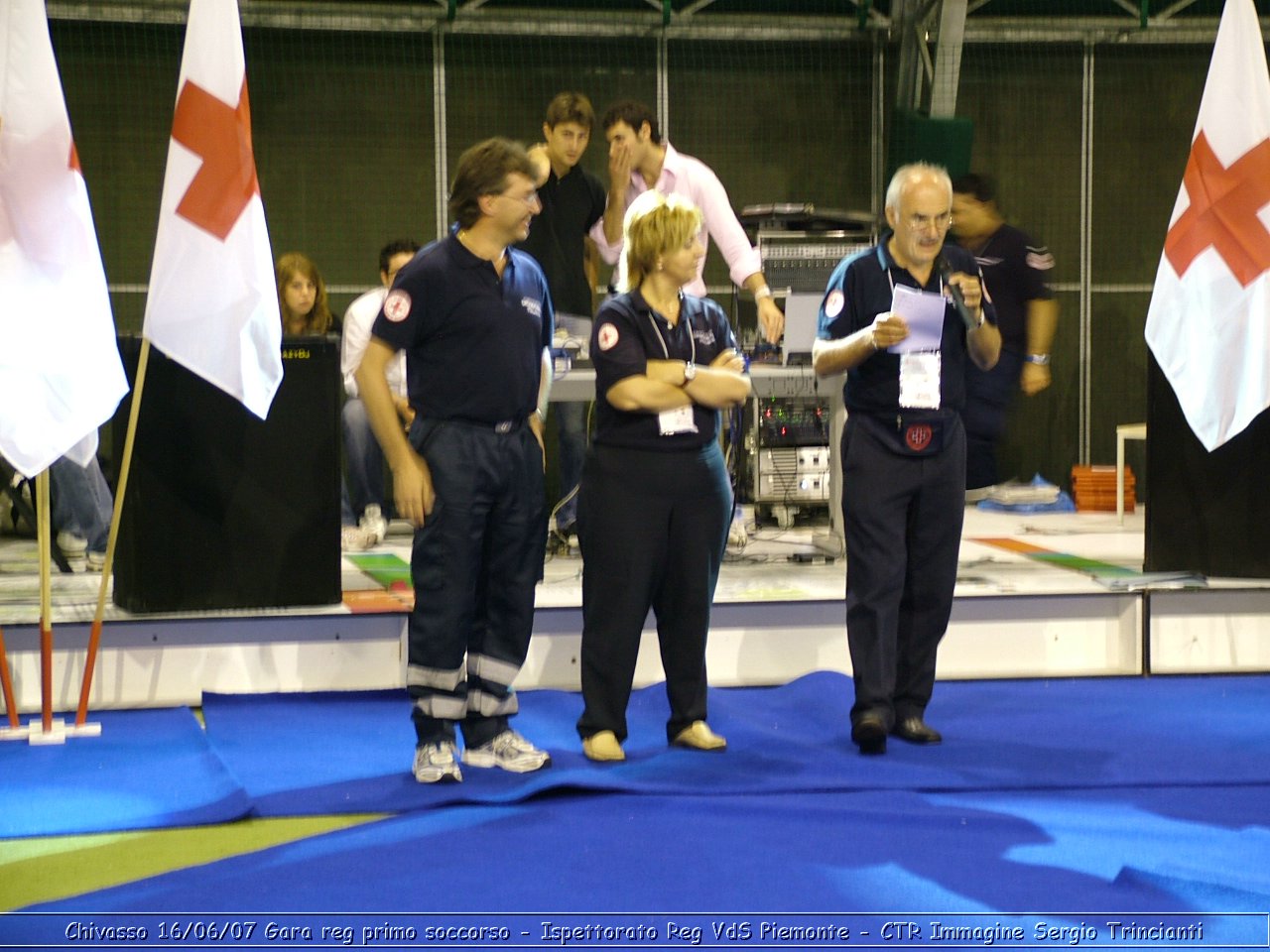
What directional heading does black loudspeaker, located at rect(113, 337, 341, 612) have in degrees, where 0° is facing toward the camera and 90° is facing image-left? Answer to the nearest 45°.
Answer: approximately 0°

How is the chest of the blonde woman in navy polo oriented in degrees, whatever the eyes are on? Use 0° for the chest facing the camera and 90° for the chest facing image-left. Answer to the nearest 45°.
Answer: approximately 315°

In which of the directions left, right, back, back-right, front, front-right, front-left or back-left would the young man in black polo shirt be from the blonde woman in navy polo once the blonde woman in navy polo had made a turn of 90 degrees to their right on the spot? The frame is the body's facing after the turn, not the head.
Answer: back-right

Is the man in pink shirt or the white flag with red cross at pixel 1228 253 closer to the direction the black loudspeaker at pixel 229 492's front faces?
the white flag with red cross

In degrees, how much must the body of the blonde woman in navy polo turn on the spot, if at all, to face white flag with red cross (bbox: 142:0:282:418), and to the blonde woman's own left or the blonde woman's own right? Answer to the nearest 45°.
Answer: approximately 135° to the blonde woman's own right

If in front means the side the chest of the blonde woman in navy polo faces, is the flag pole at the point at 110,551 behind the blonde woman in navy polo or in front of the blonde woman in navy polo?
behind

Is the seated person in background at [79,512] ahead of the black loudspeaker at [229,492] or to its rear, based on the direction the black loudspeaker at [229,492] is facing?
to the rear

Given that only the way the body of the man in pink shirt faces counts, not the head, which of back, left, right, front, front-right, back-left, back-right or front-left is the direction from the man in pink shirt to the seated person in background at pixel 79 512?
front-right
